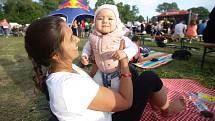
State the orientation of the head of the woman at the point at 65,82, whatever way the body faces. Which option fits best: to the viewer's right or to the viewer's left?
to the viewer's right

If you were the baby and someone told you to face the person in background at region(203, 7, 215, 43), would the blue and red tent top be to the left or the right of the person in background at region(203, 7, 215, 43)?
left

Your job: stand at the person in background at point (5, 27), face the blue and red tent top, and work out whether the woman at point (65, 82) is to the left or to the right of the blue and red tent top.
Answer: right

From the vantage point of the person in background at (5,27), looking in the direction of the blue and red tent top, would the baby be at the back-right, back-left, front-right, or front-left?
front-right

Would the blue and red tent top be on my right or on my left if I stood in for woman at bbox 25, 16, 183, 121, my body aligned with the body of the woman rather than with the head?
on my left

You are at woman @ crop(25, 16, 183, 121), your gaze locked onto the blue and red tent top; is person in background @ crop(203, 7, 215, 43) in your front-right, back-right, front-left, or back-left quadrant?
front-right

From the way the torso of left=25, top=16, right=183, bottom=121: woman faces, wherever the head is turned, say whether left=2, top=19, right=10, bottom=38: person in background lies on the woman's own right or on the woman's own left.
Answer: on the woman's own left

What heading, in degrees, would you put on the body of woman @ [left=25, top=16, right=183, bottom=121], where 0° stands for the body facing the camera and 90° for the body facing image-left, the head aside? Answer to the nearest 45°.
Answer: approximately 270°

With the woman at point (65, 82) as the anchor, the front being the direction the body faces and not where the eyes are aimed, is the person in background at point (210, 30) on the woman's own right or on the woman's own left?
on the woman's own left

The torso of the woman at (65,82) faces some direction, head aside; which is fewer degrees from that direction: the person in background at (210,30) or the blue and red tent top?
the person in background
